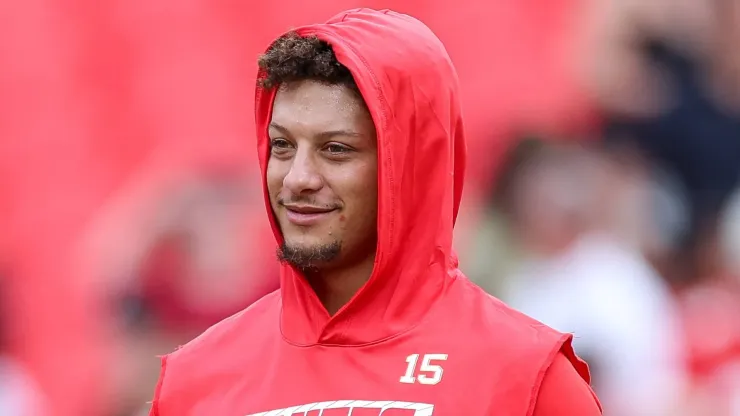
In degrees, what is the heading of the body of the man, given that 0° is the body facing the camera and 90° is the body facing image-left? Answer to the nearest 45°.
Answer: approximately 45°

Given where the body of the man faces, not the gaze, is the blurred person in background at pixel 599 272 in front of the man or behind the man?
behind

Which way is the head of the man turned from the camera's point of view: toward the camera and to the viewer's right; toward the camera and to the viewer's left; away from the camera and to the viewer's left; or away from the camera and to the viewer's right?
toward the camera and to the viewer's left

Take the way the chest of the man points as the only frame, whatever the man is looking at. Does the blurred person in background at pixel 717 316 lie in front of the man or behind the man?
behind

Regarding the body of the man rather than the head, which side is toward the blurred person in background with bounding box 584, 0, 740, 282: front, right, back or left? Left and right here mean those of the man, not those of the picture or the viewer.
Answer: back
